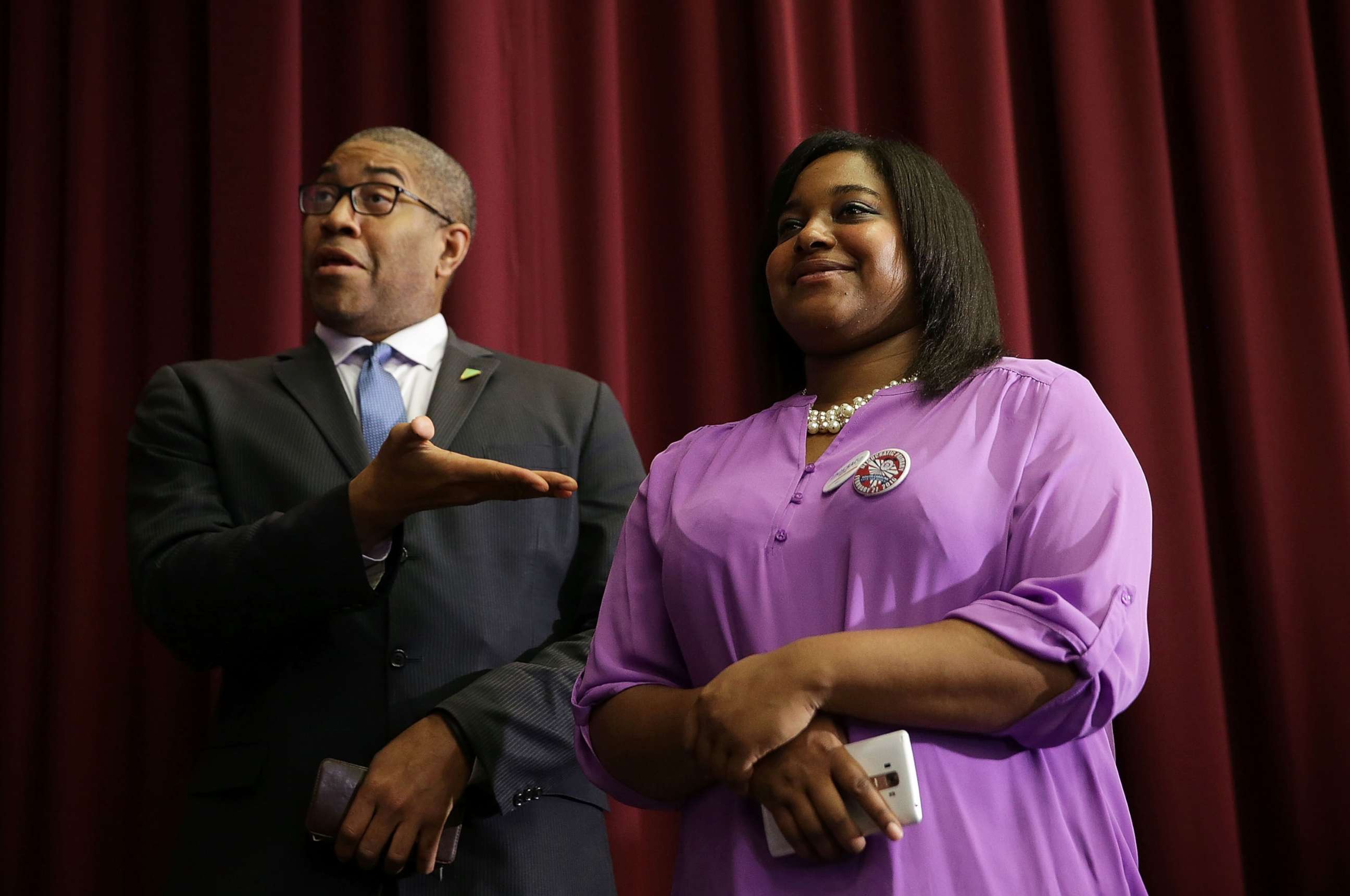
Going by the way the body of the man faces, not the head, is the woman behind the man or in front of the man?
in front

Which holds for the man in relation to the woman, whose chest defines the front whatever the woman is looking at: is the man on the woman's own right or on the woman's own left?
on the woman's own right

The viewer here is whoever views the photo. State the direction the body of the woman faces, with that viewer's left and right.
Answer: facing the viewer and to the left of the viewer

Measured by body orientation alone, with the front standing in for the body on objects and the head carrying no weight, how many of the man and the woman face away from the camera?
0
